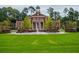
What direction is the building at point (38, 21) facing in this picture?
toward the camera

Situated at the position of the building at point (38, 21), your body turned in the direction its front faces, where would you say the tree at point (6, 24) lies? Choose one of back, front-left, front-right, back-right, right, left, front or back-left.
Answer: right
